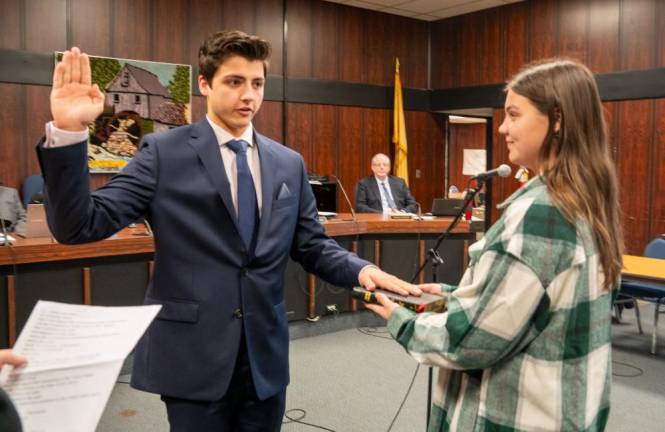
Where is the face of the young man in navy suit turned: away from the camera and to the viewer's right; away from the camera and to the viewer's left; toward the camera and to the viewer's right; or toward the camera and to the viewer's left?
toward the camera and to the viewer's right

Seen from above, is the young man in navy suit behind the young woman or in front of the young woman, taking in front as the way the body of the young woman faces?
in front

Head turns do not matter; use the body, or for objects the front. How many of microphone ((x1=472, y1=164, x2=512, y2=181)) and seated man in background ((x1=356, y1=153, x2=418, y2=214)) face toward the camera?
1

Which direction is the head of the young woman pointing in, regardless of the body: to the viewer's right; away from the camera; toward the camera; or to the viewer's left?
to the viewer's left

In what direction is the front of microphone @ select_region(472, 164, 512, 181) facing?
to the viewer's right

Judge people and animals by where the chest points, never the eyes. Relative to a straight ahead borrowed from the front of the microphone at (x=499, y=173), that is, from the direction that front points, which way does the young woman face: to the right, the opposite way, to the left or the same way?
the opposite way

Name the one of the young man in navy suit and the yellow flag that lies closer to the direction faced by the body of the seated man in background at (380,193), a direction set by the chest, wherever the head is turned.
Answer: the young man in navy suit

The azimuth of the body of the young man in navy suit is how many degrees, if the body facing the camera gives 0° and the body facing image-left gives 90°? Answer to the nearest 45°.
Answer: approximately 315°

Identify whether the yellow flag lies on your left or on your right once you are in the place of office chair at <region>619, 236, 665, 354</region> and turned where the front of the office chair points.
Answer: on your right

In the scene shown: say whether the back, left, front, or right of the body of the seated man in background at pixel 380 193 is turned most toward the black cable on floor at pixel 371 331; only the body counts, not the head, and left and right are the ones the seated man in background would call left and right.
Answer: front

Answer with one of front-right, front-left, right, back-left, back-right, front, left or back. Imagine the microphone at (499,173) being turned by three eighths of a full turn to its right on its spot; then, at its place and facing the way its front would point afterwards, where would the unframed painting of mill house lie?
right

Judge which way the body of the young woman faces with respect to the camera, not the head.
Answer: to the viewer's left
